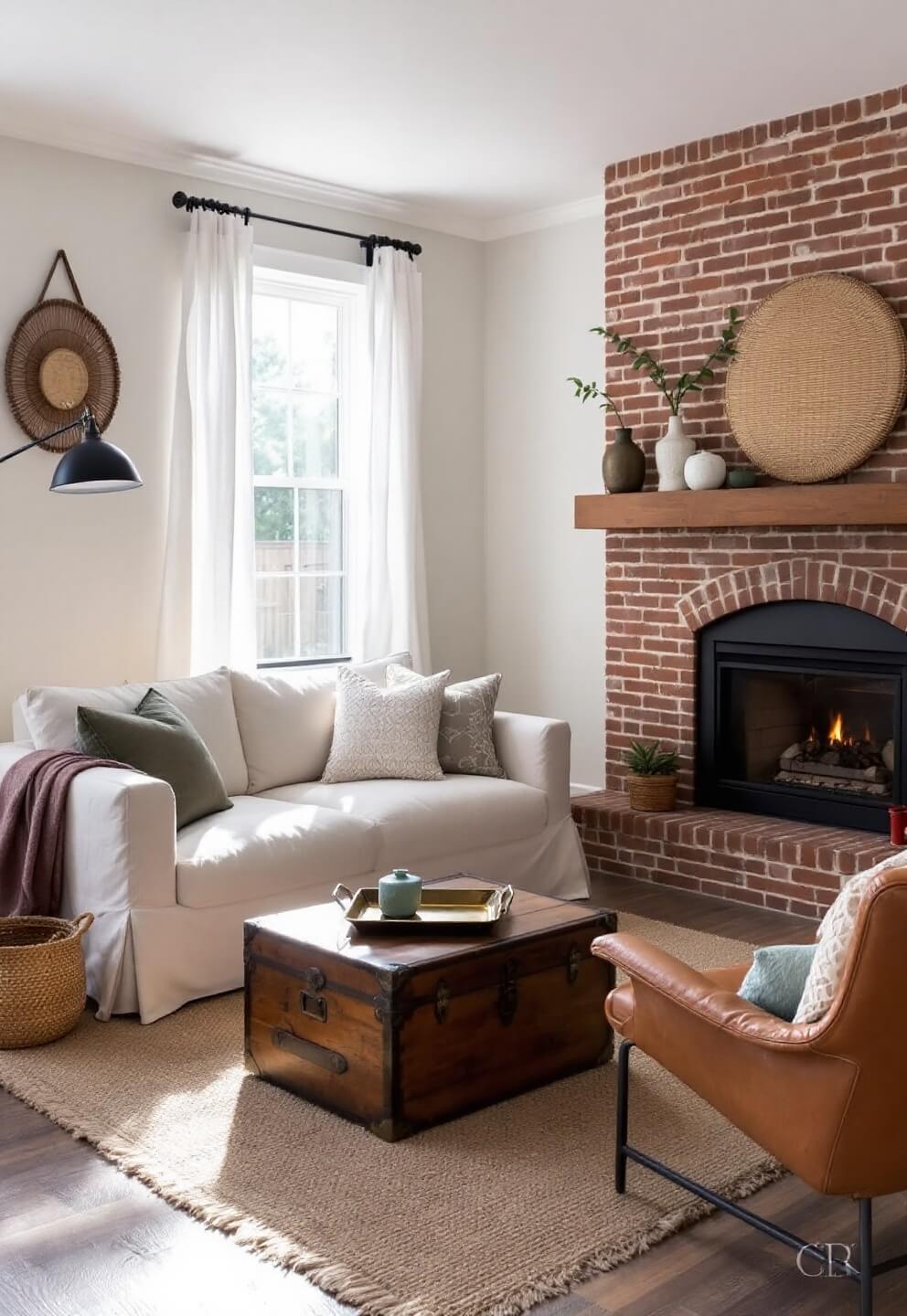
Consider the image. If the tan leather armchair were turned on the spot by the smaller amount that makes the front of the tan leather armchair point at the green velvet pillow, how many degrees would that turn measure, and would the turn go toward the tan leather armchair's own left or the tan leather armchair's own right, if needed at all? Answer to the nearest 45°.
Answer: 0° — it already faces it

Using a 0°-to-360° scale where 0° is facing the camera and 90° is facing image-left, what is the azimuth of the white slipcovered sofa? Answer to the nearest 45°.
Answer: approximately 315°

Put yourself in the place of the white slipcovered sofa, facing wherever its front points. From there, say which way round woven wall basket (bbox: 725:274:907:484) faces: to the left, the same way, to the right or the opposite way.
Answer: to the right

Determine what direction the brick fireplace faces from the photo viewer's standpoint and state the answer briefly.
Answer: facing the viewer and to the left of the viewer

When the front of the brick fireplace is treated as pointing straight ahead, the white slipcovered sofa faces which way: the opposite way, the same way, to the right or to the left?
to the left

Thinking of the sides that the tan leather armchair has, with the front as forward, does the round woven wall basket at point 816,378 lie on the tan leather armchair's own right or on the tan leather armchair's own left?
on the tan leather armchair's own right

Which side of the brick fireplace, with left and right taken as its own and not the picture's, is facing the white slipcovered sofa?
front

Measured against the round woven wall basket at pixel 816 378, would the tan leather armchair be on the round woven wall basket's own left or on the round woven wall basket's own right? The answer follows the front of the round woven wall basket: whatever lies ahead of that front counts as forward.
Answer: on the round woven wall basket's own left

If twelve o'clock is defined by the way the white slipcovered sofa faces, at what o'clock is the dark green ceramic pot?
The dark green ceramic pot is roughly at 10 o'clock from the white slipcovered sofa.

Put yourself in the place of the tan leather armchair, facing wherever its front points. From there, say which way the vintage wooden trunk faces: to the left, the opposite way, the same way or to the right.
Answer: the opposite way

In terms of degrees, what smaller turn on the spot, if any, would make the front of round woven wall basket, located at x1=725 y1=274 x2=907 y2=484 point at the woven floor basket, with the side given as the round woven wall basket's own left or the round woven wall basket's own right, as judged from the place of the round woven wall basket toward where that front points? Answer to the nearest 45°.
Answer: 0° — it already faces it

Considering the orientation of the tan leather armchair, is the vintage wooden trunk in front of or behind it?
in front

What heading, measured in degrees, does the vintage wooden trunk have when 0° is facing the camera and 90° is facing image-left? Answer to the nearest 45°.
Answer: approximately 315°

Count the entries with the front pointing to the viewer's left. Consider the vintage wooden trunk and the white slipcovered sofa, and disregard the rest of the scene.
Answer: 0

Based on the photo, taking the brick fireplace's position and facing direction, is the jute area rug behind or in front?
in front

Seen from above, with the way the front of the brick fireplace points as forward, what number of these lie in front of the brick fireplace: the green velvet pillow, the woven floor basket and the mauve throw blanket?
3

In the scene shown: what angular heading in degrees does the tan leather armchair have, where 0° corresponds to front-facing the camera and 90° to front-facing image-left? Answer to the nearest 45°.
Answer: approximately 135°
